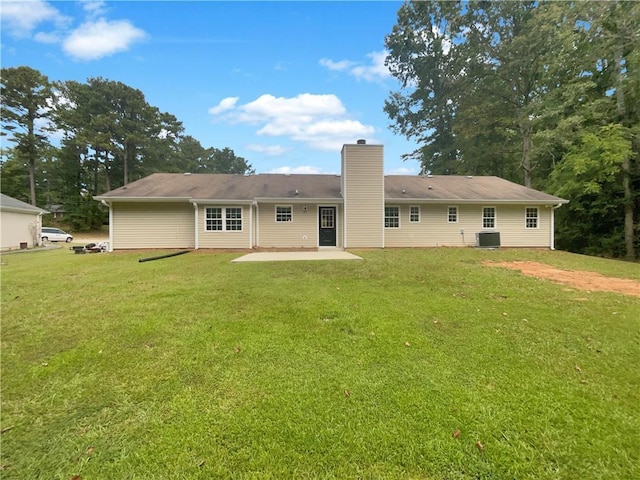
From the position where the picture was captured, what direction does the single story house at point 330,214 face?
facing away from the viewer

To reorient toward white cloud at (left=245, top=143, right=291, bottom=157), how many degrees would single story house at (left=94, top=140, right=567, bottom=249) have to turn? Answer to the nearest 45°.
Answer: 0° — it already faces it

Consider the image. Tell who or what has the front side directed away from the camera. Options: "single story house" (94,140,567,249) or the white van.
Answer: the single story house

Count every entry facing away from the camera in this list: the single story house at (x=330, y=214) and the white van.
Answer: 1

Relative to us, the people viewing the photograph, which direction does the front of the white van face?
facing to the right of the viewer

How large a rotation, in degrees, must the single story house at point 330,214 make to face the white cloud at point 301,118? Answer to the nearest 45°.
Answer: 0° — it already faces it
